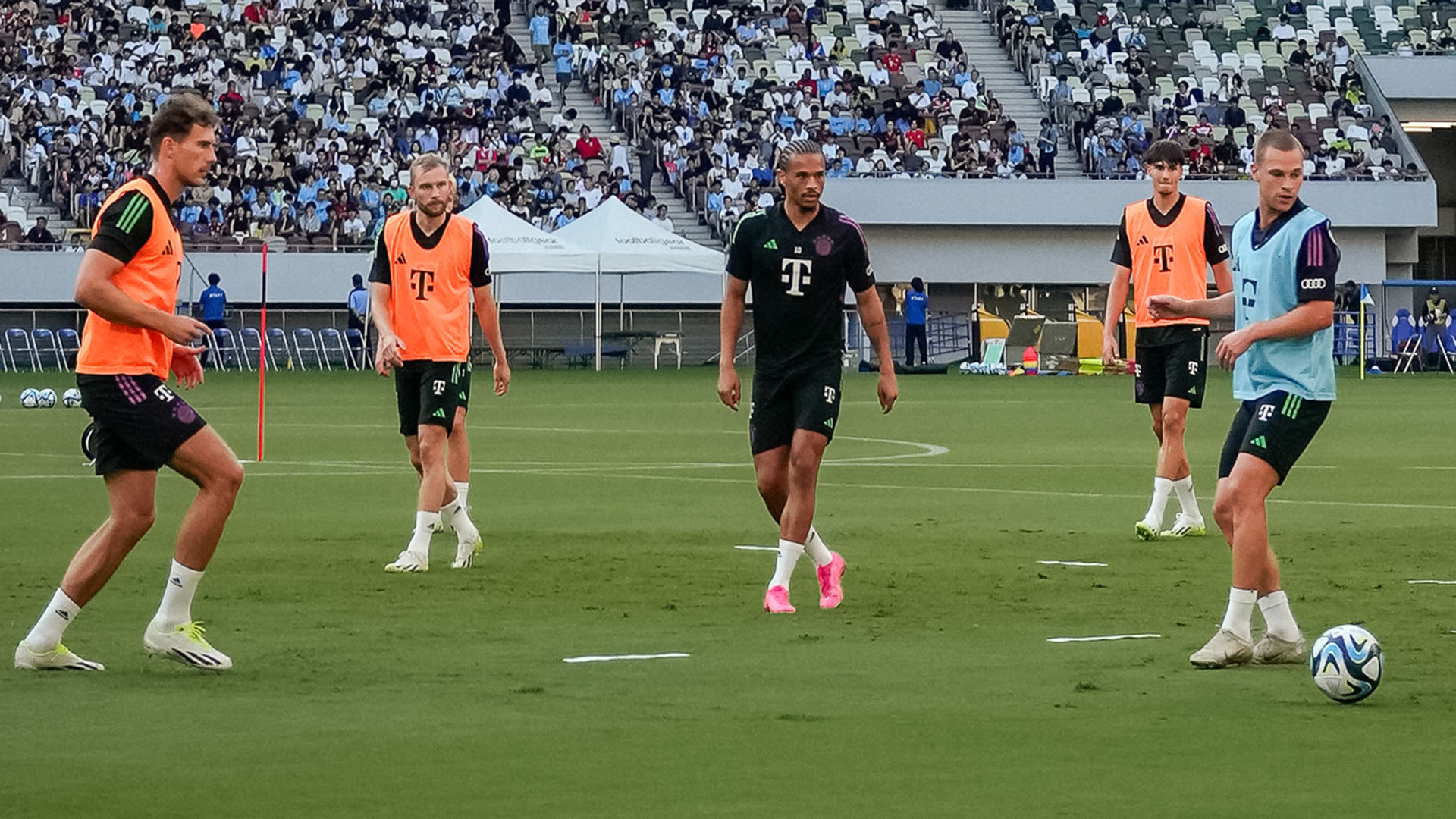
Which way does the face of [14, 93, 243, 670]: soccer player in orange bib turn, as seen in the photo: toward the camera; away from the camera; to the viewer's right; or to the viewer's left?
to the viewer's right

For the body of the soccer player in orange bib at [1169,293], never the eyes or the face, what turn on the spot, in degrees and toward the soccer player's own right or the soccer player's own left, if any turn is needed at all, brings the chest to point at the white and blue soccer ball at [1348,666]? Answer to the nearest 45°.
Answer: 0° — they already face it

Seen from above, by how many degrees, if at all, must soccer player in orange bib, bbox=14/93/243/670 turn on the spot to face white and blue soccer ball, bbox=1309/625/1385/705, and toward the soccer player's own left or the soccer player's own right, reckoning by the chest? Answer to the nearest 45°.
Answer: approximately 45° to the soccer player's own right

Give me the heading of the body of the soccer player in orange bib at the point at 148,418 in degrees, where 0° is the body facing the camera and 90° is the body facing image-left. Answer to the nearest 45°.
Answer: approximately 270°

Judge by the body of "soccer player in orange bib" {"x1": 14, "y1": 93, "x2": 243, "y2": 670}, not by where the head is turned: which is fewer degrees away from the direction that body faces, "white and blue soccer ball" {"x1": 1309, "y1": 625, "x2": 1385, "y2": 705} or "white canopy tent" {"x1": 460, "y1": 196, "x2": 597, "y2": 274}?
the white and blue soccer ball

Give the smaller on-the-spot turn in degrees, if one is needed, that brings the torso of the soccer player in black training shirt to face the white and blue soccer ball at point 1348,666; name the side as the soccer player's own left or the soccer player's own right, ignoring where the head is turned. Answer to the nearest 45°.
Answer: approximately 45° to the soccer player's own left

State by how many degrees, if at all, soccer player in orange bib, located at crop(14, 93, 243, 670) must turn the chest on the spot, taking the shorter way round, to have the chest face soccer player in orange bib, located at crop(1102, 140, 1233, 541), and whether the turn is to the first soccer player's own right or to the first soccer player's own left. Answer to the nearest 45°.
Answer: approximately 45° to the first soccer player's own left

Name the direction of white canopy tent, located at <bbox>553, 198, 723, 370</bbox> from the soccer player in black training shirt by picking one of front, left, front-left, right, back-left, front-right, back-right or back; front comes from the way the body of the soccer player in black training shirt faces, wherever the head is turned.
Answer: back

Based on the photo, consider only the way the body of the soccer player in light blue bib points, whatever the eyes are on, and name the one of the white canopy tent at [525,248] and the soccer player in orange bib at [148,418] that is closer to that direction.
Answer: the soccer player in orange bib
